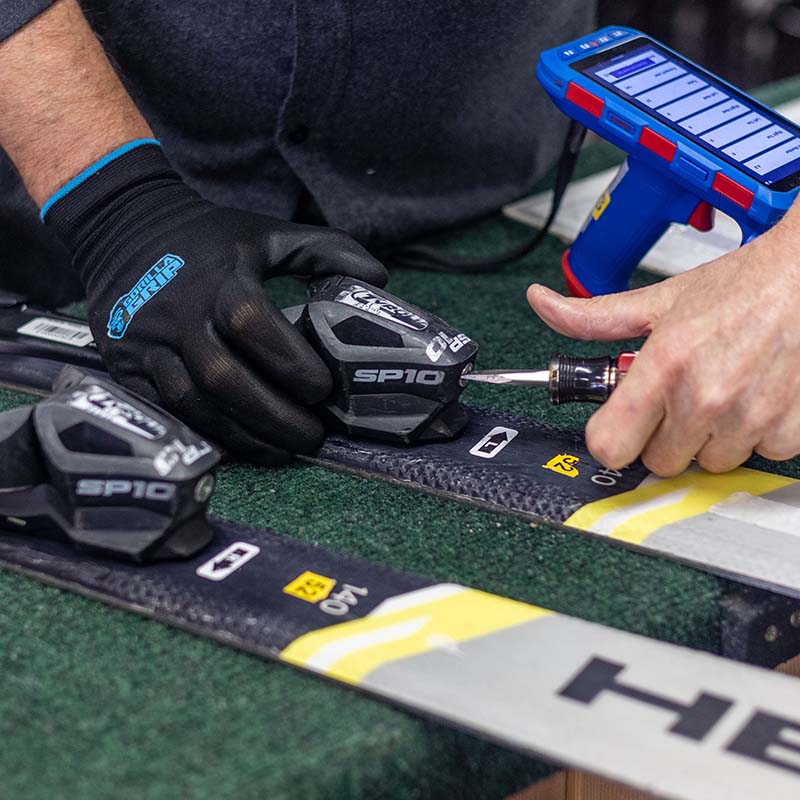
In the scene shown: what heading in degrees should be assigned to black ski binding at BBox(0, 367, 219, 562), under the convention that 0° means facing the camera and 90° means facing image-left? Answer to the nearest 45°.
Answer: approximately 315°

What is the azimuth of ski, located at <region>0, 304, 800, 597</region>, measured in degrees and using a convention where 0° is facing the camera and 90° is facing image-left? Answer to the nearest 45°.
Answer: approximately 315°

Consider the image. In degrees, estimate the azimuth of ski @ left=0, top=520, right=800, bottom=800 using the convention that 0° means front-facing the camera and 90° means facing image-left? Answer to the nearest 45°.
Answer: approximately 315°

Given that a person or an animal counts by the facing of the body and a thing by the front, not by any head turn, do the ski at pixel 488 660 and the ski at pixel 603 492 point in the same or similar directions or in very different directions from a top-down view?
same or similar directions

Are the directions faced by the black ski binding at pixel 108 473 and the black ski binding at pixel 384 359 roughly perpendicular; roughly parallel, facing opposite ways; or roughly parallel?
roughly parallel
